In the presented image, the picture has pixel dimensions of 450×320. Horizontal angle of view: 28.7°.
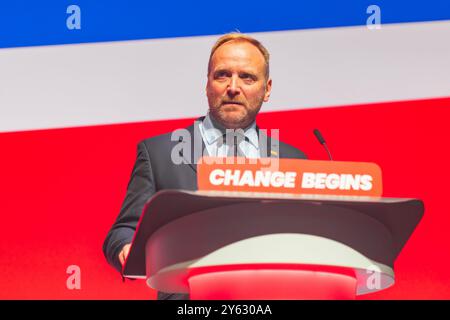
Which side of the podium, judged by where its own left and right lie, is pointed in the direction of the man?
back

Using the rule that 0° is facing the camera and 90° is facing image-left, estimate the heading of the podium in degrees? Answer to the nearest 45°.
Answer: approximately 0°
